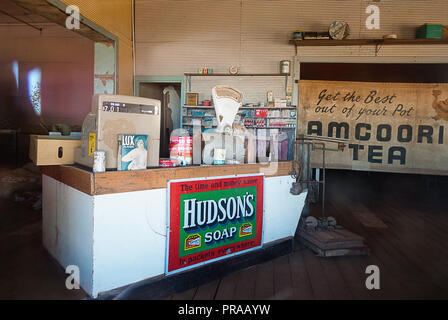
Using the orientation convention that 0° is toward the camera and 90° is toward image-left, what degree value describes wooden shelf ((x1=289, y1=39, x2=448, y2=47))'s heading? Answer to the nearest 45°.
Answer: approximately 0°

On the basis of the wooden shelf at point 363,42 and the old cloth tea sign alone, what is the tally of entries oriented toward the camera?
2

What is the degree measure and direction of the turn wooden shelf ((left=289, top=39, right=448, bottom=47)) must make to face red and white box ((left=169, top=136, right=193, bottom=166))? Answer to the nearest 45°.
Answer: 0° — it already faces it

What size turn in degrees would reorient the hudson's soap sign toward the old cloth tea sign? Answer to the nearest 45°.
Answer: approximately 90° to its left
